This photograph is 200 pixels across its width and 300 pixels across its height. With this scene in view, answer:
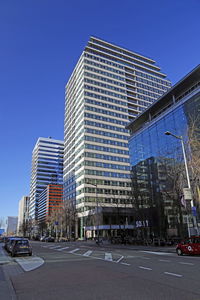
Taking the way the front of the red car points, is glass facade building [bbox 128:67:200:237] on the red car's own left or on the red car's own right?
on the red car's own right

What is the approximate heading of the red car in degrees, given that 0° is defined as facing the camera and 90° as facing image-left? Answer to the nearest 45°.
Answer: approximately 90°

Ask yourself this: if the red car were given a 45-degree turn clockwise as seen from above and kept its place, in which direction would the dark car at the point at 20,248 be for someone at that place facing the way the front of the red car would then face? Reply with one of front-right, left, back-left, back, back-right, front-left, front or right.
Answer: front-left
